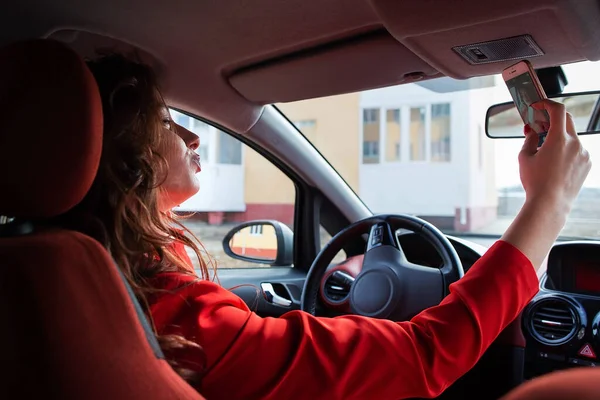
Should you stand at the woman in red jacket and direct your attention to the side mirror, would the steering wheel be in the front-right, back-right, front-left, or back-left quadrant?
front-right

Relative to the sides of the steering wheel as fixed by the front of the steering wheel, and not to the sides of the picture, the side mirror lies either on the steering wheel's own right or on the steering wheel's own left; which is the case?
on the steering wheel's own right

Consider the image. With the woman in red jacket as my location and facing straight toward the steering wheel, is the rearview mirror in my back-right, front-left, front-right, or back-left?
front-right

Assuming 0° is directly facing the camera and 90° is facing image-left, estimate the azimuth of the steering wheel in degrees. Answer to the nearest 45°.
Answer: approximately 45°

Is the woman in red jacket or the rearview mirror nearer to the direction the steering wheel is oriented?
the woman in red jacket

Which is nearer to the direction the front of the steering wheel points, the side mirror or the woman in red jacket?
the woman in red jacket

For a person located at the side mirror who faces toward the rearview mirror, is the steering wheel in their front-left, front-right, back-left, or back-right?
front-right

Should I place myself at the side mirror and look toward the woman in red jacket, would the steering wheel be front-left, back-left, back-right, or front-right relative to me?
front-left

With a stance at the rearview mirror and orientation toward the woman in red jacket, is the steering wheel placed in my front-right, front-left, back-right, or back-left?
front-right
